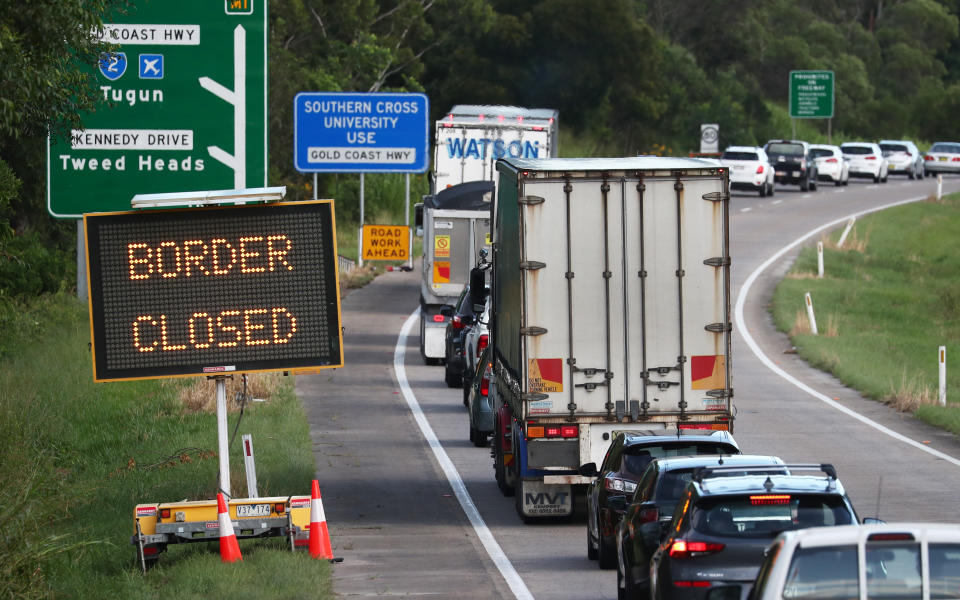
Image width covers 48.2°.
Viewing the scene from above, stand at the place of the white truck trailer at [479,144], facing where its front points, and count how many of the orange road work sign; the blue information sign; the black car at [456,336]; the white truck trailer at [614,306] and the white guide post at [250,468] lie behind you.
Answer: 3

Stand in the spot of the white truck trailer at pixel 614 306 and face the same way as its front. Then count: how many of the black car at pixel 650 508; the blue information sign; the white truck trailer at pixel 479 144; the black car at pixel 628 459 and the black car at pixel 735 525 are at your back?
3

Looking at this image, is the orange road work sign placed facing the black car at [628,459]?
yes

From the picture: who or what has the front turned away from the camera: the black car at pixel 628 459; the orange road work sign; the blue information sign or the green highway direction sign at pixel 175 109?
the black car

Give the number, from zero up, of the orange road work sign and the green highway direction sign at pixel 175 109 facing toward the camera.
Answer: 2

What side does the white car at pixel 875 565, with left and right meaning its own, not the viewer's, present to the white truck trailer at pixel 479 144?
front

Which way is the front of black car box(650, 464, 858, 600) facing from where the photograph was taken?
facing away from the viewer

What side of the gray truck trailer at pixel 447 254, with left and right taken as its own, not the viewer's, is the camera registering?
back

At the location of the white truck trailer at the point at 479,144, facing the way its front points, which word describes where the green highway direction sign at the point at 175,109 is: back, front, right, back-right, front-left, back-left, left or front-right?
back

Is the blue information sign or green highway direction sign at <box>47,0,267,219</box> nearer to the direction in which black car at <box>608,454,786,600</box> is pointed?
the blue information sign

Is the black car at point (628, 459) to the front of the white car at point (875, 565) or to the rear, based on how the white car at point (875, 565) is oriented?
to the front

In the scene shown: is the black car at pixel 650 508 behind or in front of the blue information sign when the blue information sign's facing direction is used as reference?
in front

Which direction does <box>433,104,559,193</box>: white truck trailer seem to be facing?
away from the camera

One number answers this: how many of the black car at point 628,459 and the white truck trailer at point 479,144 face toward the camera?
0

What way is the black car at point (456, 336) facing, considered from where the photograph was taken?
facing away from the viewer

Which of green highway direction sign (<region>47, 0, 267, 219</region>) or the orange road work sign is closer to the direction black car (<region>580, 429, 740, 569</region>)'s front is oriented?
the orange road work sign

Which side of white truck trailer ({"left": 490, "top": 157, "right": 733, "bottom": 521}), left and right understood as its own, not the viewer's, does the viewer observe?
back

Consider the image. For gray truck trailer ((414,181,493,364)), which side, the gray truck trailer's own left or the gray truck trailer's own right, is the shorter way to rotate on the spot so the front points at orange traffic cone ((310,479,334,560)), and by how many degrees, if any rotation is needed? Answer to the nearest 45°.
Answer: approximately 180°
